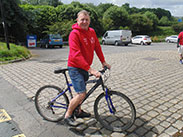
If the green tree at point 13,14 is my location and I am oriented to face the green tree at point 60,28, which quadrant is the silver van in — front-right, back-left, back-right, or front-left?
front-right

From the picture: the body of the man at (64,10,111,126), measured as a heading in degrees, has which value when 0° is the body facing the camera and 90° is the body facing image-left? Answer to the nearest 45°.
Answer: approximately 315°

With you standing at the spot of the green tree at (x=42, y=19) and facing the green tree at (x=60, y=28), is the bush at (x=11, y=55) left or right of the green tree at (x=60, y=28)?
right

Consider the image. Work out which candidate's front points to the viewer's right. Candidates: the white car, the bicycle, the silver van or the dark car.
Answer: the bicycle

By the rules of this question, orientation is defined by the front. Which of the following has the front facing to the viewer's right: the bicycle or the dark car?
the bicycle

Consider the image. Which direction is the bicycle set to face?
to the viewer's right

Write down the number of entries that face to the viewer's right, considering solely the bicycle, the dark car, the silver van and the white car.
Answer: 1

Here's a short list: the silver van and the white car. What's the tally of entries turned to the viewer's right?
0

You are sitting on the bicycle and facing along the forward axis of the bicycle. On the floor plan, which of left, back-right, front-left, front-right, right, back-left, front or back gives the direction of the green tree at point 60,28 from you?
left
